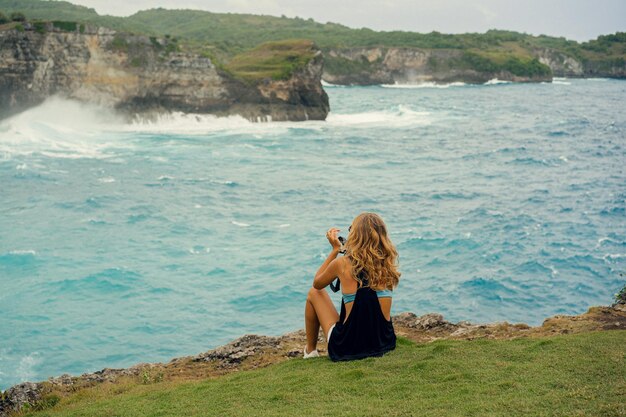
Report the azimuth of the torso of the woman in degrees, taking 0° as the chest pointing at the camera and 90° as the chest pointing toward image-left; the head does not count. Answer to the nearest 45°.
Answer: approximately 135°

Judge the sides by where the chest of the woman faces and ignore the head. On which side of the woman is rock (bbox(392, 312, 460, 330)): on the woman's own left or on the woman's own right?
on the woman's own right

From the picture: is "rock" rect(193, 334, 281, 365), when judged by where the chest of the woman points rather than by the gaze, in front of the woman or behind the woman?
in front

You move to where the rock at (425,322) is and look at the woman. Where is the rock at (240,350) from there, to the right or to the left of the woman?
right
